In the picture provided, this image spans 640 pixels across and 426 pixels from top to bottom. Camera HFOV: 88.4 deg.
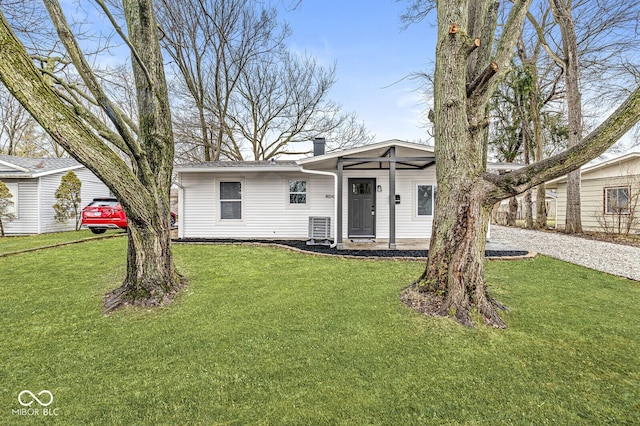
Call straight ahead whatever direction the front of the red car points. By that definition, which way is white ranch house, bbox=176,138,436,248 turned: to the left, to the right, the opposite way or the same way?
the opposite way

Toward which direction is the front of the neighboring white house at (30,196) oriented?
toward the camera

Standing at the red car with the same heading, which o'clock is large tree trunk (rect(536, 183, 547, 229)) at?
The large tree trunk is roughly at 2 o'clock from the red car.

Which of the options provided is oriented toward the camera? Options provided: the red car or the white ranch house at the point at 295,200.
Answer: the white ranch house

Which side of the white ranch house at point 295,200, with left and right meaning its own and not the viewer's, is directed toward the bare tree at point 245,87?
back

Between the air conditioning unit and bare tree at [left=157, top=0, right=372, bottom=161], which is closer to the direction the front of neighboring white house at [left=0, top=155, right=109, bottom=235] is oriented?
the air conditioning unit

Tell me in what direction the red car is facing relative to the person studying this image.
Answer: facing away from the viewer and to the right of the viewer

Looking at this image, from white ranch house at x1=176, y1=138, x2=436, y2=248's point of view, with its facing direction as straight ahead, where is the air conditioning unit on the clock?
The air conditioning unit is roughly at 11 o'clock from the white ranch house.

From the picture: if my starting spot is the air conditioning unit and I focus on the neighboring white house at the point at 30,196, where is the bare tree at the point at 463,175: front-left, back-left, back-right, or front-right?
back-left

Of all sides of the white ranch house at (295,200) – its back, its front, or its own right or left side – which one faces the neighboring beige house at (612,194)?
left

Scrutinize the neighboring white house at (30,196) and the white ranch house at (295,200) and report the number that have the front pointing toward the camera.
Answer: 2

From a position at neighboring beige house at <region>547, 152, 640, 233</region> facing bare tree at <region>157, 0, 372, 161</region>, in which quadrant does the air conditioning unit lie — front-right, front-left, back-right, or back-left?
front-left

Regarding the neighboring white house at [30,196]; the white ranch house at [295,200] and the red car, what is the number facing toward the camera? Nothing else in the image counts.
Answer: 2

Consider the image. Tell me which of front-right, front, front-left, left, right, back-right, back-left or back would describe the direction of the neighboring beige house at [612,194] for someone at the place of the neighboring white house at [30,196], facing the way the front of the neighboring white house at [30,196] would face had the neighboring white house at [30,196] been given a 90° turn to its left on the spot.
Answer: front-right

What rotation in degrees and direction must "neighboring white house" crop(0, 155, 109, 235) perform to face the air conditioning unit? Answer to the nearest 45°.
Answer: approximately 45° to its left

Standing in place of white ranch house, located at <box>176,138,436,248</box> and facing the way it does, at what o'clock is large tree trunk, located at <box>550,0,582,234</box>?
The large tree trunk is roughly at 9 o'clock from the white ranch house.

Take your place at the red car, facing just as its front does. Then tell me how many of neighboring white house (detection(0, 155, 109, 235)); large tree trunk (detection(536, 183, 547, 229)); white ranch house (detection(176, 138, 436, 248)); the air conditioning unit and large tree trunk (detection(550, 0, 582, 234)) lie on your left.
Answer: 1

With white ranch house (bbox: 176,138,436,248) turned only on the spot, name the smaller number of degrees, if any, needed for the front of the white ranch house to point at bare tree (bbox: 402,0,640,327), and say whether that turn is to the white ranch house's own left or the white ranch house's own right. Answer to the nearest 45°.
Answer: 0° — it already faces it

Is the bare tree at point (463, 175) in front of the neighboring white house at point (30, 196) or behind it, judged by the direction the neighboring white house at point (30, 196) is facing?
in front

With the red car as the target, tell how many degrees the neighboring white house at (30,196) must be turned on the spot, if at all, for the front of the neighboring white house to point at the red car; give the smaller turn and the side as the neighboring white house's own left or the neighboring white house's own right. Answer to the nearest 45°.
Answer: approximately 45° to the neighboring white house's own left

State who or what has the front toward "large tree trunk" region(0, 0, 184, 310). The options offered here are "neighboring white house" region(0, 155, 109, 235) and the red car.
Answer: the neighboring white house

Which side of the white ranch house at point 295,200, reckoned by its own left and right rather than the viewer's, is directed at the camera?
front
